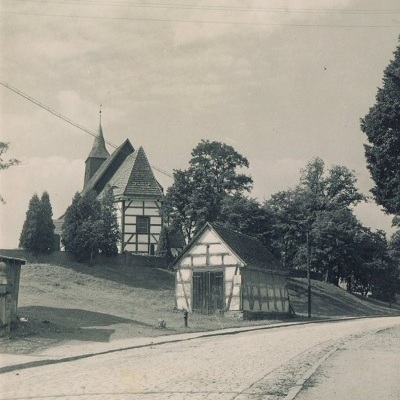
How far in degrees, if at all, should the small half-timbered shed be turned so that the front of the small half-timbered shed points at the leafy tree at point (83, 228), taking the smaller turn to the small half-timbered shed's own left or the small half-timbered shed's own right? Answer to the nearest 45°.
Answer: approximately 90° to the small half-timbered shed's own right

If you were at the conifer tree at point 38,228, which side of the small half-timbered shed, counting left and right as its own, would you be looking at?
right

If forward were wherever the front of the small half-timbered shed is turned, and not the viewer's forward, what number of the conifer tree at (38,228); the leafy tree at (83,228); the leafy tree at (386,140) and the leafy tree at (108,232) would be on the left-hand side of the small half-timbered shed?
1

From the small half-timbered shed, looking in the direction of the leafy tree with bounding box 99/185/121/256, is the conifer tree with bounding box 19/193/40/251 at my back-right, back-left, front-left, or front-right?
front-left

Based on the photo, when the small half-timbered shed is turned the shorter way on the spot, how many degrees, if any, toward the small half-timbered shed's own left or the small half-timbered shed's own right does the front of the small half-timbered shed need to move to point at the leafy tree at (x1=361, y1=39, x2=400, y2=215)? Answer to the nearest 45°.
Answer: approximately 90° to the small half-timbered shed's own left

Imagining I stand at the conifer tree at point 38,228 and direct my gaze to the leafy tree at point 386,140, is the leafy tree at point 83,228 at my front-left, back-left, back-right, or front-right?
front-left

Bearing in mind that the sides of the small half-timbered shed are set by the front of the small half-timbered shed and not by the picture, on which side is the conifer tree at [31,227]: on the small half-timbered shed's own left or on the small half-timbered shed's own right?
on the small half-timbered shed's own right

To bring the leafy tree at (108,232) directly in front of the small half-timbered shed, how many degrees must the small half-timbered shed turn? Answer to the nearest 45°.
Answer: approximately 90° to its right

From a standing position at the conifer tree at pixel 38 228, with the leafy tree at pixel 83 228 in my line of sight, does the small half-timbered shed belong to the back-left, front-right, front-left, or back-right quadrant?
front-right

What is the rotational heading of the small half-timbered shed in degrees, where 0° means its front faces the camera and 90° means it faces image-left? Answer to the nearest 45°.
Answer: approximately 45°

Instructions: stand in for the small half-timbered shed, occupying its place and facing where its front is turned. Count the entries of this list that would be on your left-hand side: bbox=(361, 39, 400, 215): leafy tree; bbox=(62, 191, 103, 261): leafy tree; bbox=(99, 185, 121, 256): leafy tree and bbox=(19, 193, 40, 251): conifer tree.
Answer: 1
